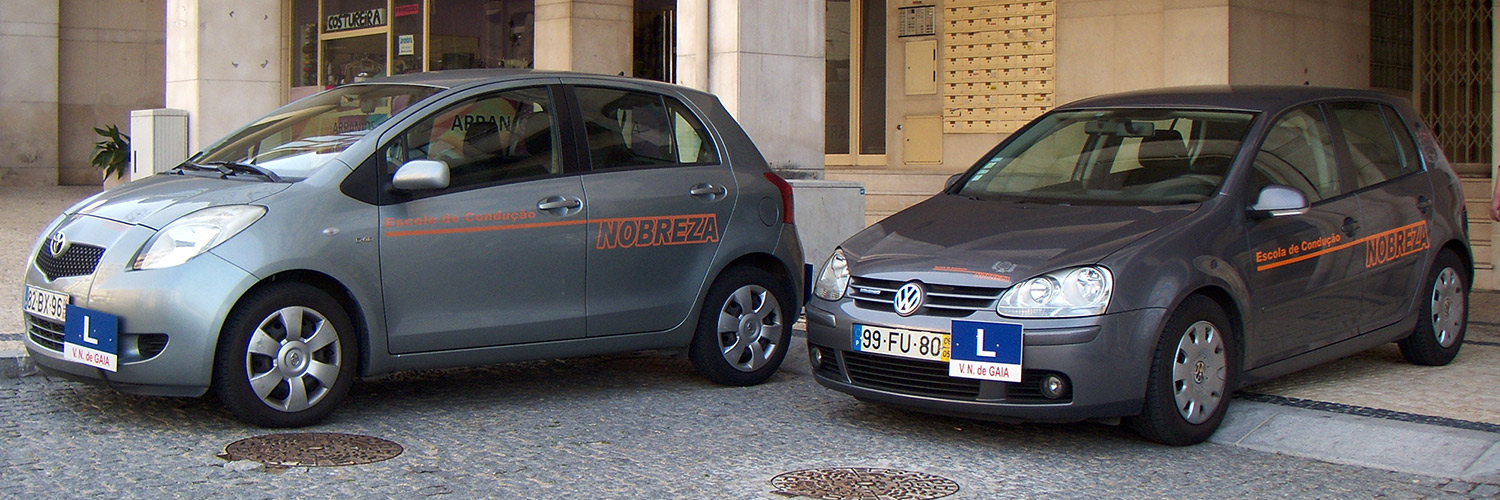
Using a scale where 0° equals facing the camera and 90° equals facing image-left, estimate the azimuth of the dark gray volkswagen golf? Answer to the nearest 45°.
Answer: approximately 45°

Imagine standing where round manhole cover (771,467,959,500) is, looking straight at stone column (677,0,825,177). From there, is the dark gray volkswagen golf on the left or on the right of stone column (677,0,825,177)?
right

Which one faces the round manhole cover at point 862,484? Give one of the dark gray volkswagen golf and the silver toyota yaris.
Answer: the dark gray volkswagen golf

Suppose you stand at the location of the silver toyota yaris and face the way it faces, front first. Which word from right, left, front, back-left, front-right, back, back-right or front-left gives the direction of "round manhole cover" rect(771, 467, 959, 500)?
left

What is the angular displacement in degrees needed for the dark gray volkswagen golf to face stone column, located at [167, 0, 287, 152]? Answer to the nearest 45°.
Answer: approximately 90° to its right

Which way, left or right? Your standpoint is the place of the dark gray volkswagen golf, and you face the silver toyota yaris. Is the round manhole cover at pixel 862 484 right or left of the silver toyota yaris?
left

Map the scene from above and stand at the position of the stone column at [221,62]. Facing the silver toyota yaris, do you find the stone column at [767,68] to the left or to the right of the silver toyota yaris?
left

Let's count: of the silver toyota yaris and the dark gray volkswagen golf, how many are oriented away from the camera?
0

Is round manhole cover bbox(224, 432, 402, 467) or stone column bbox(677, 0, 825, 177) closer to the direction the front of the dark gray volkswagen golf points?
the round manhole cover

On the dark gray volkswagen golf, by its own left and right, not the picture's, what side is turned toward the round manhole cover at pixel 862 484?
front

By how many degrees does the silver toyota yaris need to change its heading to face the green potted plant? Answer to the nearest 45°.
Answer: approximately 135° to its right
